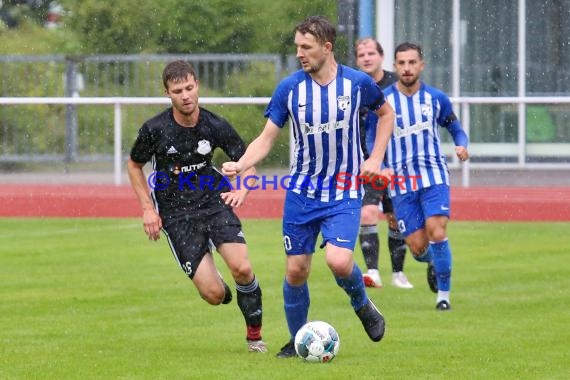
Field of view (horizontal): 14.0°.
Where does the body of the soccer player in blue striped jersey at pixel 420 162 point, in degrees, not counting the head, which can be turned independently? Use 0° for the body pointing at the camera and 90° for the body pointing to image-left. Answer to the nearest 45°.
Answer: approximately 0°

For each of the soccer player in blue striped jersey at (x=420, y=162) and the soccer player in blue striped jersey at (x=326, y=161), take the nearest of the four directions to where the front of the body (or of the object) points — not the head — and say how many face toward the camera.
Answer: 2

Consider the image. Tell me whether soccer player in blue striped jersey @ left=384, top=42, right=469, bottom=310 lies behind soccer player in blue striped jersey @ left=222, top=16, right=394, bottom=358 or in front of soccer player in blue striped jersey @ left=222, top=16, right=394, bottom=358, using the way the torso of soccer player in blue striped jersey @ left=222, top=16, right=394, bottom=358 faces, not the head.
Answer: behind

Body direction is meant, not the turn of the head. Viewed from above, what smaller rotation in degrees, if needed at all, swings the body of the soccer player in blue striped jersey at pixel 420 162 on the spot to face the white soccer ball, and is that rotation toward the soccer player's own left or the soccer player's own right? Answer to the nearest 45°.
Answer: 0° — they already face it

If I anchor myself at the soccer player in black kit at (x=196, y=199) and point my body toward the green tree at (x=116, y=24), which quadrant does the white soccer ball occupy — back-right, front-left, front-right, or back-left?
back-right

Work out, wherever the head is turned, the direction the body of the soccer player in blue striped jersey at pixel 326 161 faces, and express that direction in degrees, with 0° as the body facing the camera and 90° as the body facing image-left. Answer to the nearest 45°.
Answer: approximately 0°

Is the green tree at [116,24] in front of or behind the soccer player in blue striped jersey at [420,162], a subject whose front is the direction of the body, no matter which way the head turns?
behind

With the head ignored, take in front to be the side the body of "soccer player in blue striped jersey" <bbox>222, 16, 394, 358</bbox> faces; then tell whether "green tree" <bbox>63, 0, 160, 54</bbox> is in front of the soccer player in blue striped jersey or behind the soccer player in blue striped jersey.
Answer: behind
